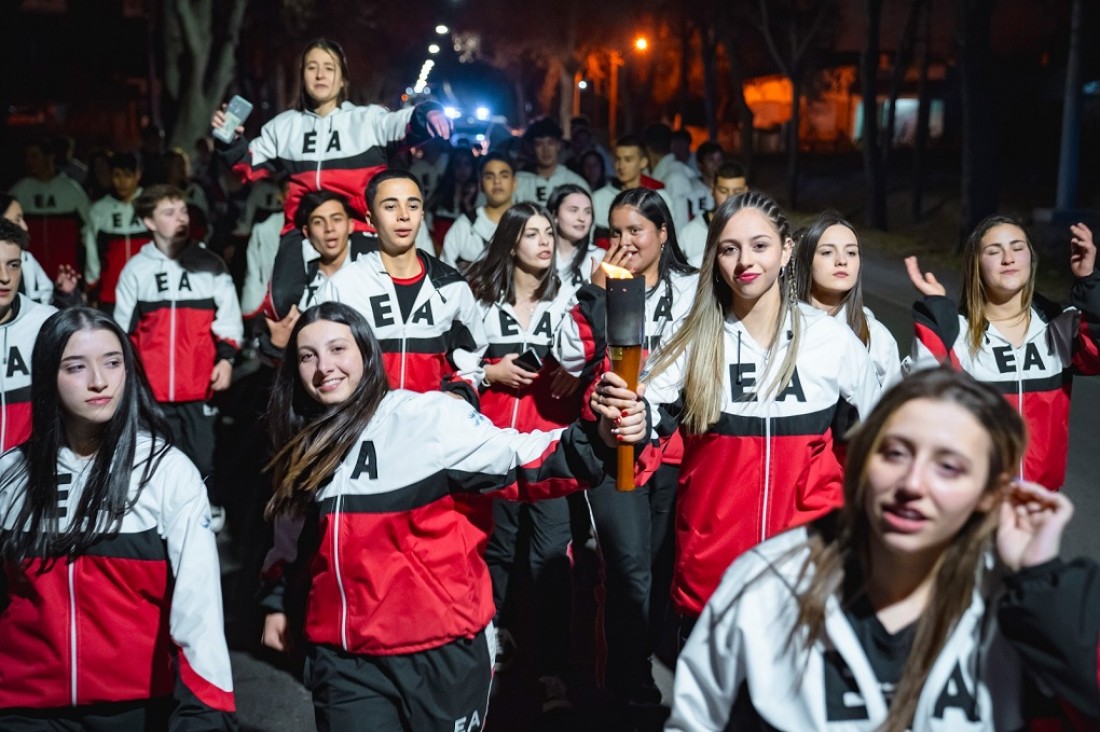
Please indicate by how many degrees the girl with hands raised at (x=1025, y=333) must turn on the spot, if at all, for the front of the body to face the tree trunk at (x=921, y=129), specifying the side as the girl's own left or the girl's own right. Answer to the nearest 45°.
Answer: approximately 180°

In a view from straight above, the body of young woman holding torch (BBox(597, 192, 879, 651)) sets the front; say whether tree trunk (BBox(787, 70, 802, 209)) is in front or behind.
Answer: behind

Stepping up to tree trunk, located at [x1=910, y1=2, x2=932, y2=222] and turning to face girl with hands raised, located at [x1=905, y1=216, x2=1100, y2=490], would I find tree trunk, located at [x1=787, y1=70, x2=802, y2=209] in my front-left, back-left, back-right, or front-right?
back-right

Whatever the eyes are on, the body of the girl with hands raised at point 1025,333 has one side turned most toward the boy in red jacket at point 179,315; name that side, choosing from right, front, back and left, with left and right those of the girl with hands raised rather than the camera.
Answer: right

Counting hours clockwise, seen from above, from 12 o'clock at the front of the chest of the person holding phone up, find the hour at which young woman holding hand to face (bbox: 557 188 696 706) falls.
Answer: The young woman holding hand to face is roughly at 11 o'clock from the person holding phone up.

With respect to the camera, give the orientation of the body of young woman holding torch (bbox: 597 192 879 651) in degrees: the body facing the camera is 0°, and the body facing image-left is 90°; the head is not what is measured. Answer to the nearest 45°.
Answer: approximately 0°

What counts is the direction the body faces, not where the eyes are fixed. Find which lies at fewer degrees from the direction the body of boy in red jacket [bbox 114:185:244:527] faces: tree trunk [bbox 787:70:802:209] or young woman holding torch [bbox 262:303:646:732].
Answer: the young woman holding torch

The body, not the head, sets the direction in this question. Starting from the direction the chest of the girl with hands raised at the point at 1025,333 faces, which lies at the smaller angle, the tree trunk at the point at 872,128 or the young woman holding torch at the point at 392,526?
the young woman holding torch

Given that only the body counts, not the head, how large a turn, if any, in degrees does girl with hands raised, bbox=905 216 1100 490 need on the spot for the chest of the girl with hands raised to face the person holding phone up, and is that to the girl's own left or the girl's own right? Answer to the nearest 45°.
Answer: approximately 90° to the girl's own right

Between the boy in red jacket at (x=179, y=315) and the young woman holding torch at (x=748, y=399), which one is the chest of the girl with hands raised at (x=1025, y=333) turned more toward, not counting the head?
the young woman holding torch

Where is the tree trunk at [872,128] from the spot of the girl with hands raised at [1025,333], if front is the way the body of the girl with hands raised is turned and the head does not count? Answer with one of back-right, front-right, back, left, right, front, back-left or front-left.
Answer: back
